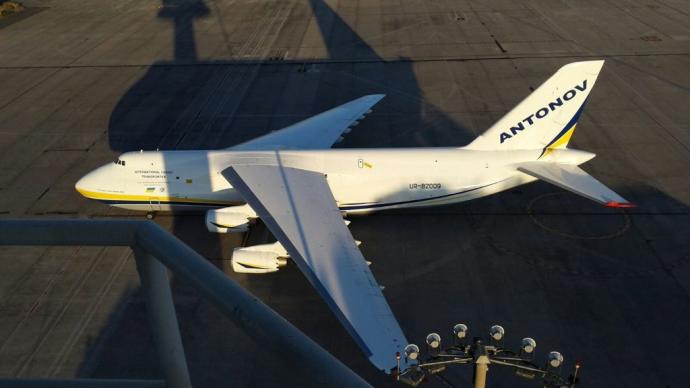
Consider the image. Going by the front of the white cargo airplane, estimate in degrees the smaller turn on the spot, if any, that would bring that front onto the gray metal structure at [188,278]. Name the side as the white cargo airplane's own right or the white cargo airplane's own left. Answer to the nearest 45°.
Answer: approximately 90° to the white cargo airplane's own left

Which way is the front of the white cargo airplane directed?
to the viewer's left

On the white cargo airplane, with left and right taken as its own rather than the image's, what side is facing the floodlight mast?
left
